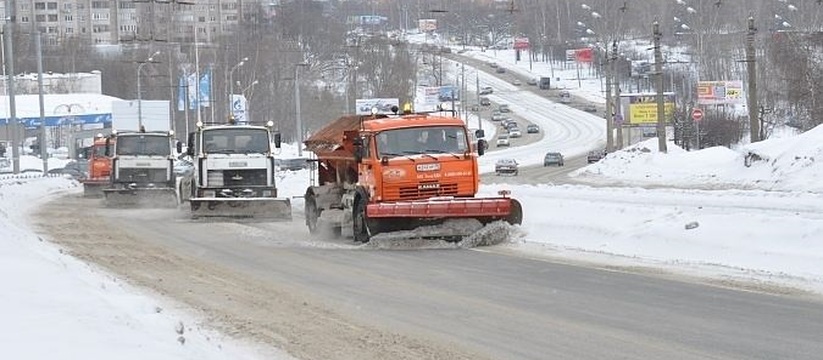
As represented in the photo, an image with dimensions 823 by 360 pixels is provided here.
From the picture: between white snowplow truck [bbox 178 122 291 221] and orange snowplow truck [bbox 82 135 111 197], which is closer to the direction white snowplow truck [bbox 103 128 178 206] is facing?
the white snowplow truck

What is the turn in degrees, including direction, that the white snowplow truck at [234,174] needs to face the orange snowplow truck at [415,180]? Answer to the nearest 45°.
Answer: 0° — it already faces it

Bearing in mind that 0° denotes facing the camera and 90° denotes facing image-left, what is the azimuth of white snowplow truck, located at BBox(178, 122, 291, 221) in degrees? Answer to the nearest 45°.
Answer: approximately 0°

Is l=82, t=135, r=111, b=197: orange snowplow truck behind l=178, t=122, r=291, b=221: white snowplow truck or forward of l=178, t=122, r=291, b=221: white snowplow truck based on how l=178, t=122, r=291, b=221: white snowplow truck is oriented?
behind

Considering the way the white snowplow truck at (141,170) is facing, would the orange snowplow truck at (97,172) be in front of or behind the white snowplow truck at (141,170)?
behind

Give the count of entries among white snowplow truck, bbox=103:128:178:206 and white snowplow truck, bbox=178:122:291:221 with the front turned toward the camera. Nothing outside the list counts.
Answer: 2

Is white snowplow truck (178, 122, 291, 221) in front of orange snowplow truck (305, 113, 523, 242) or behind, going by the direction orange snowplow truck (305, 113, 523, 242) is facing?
behind

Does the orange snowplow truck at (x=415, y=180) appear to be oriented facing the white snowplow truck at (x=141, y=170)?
no

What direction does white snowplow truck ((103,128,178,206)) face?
toward the camera

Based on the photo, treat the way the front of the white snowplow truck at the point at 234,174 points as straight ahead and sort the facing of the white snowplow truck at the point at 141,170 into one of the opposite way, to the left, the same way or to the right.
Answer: the same way

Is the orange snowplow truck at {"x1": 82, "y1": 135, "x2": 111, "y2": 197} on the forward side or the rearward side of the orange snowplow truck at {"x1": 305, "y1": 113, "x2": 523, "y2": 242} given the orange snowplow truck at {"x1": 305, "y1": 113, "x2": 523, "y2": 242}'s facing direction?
on the rearward side

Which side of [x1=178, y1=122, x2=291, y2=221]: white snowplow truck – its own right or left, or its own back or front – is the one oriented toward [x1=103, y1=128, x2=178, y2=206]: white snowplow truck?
back

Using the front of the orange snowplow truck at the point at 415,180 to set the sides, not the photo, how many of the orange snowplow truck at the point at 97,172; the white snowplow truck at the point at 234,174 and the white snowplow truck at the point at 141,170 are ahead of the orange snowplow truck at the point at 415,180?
0

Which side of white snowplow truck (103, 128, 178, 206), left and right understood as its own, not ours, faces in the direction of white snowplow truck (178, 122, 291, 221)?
front
